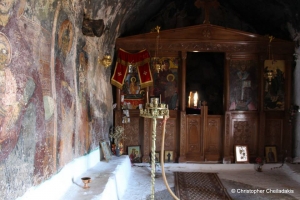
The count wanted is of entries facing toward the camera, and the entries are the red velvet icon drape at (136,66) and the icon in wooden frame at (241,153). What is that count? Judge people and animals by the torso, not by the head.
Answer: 2

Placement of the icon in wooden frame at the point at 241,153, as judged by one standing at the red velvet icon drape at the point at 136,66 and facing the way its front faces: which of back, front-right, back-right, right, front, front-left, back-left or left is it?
left

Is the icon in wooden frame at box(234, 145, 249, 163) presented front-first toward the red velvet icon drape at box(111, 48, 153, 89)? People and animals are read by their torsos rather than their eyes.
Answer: no

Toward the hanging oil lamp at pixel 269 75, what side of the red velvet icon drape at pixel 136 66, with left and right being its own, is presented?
left

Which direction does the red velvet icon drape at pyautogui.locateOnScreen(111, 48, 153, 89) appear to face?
toward the camera

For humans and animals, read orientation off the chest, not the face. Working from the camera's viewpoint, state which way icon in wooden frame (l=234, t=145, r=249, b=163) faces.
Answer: facing the viewer

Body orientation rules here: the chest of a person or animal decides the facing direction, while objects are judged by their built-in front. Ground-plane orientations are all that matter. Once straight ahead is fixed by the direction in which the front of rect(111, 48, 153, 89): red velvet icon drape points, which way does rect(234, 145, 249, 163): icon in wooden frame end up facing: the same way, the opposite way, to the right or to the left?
the same way
